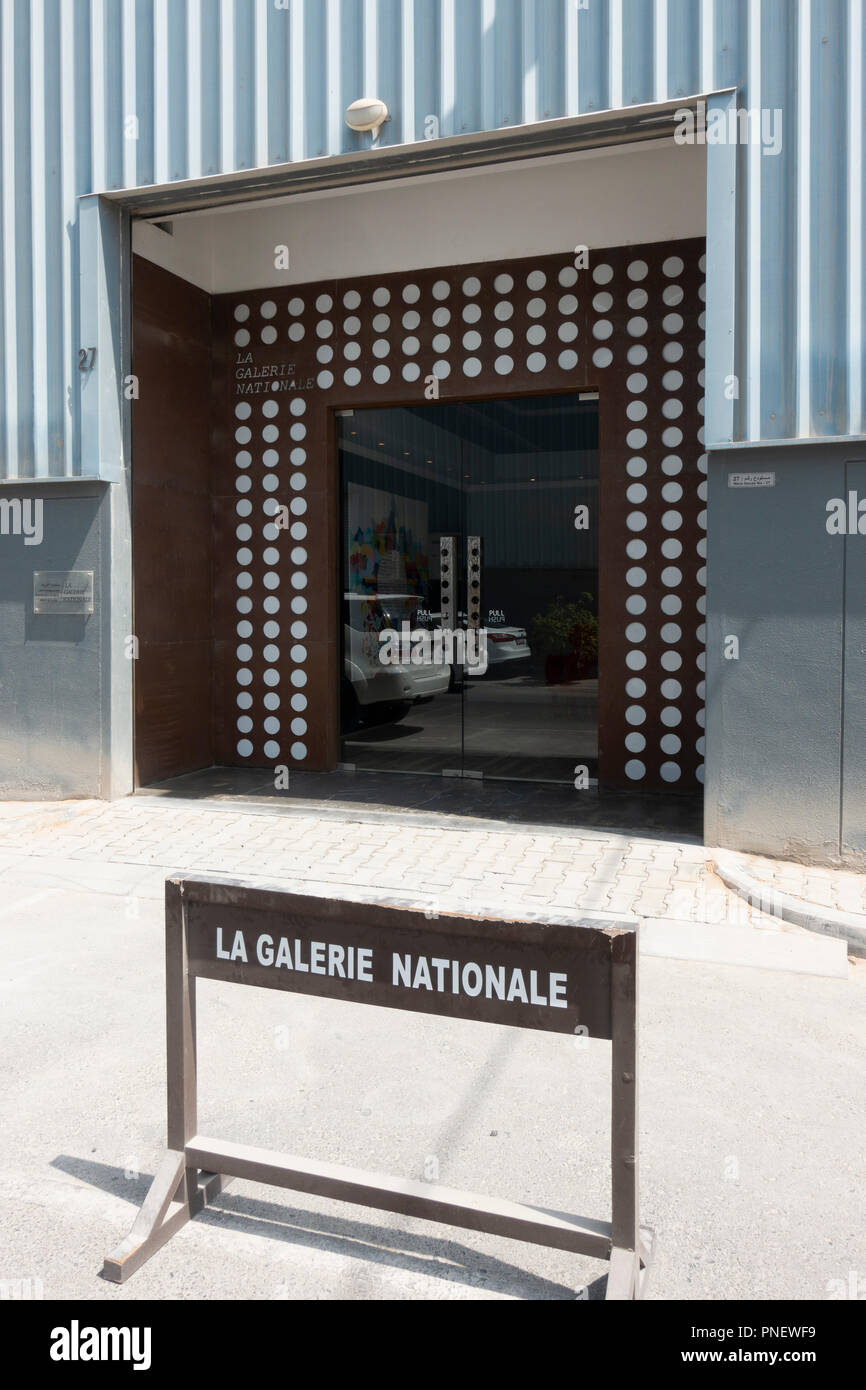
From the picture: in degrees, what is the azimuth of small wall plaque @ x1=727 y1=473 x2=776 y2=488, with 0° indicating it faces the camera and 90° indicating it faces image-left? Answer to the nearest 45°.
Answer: approximately 0°

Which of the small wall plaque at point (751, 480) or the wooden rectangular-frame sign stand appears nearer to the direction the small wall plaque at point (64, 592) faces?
the wooden rectangular-frame sign stand

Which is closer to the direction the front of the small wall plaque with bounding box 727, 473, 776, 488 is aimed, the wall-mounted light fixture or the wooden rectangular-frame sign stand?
the wooden rectangular-frame sign stand

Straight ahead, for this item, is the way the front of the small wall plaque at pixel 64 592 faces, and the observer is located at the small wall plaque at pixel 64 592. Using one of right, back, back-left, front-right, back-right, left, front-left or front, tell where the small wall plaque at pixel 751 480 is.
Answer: front-left

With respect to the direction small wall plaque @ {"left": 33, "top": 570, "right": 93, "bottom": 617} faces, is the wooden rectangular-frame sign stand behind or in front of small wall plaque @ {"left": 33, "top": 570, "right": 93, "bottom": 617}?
in front

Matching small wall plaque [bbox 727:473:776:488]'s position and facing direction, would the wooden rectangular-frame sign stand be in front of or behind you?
in front

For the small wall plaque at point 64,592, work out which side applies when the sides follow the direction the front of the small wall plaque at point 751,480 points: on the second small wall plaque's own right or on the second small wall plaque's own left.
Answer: on the second small wall plaque's own right

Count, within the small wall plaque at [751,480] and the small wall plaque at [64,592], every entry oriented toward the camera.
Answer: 2
